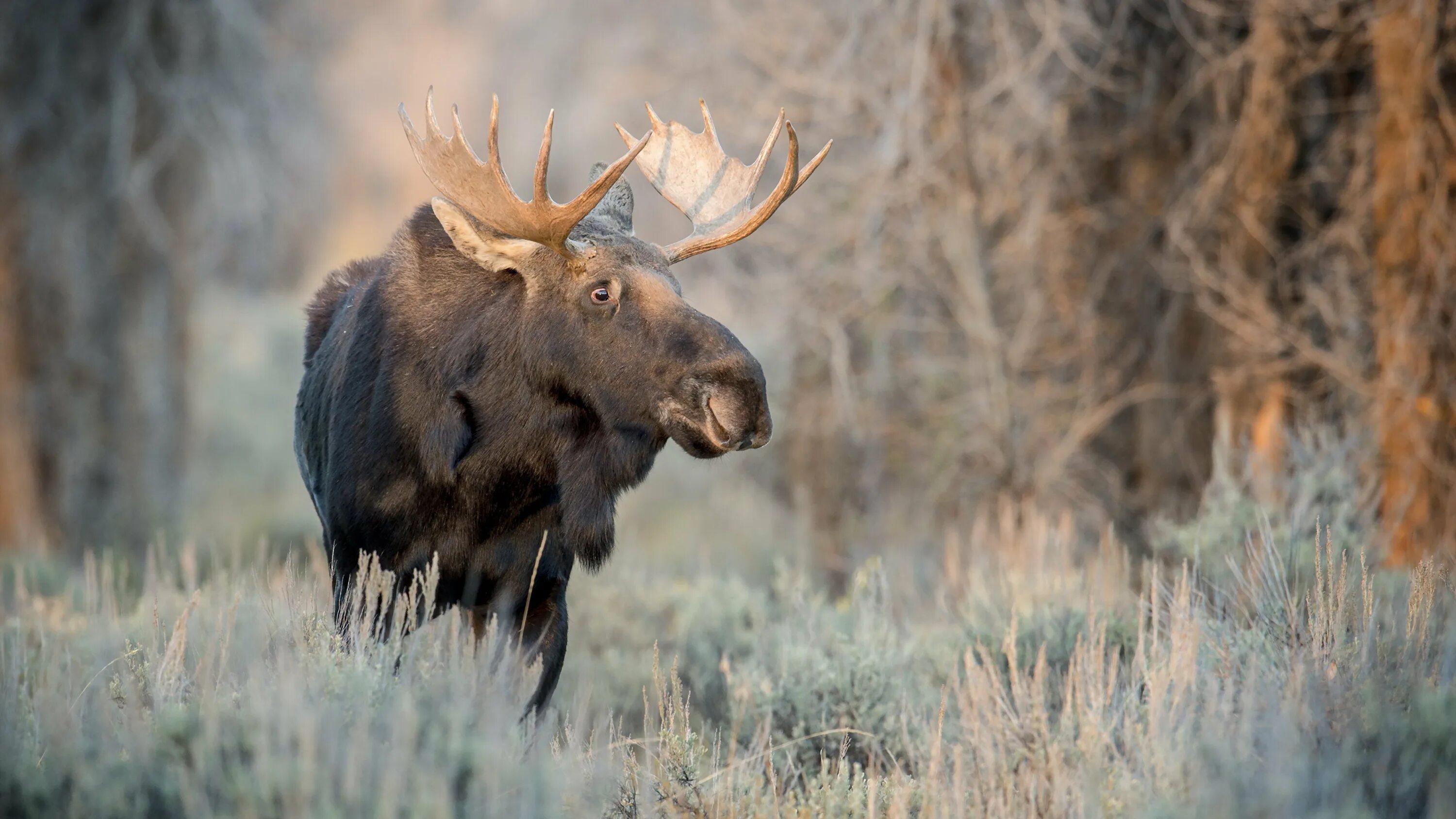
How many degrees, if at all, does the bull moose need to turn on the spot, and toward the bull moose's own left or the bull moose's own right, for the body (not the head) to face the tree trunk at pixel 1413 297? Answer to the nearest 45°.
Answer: approximately 90° to the bull moose's own left

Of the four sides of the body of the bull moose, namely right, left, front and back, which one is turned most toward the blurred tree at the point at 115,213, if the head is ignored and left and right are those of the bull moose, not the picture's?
back

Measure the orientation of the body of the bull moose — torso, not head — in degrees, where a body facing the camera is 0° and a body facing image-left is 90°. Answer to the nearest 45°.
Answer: approximately 315°

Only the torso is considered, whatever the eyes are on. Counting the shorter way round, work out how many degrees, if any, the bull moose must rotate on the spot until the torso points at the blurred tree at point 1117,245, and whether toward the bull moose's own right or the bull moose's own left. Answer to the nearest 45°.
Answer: approximately 90° to the bull moose's own left

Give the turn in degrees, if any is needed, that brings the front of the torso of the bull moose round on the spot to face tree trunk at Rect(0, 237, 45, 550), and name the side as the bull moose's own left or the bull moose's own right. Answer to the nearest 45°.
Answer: approximately 180°
